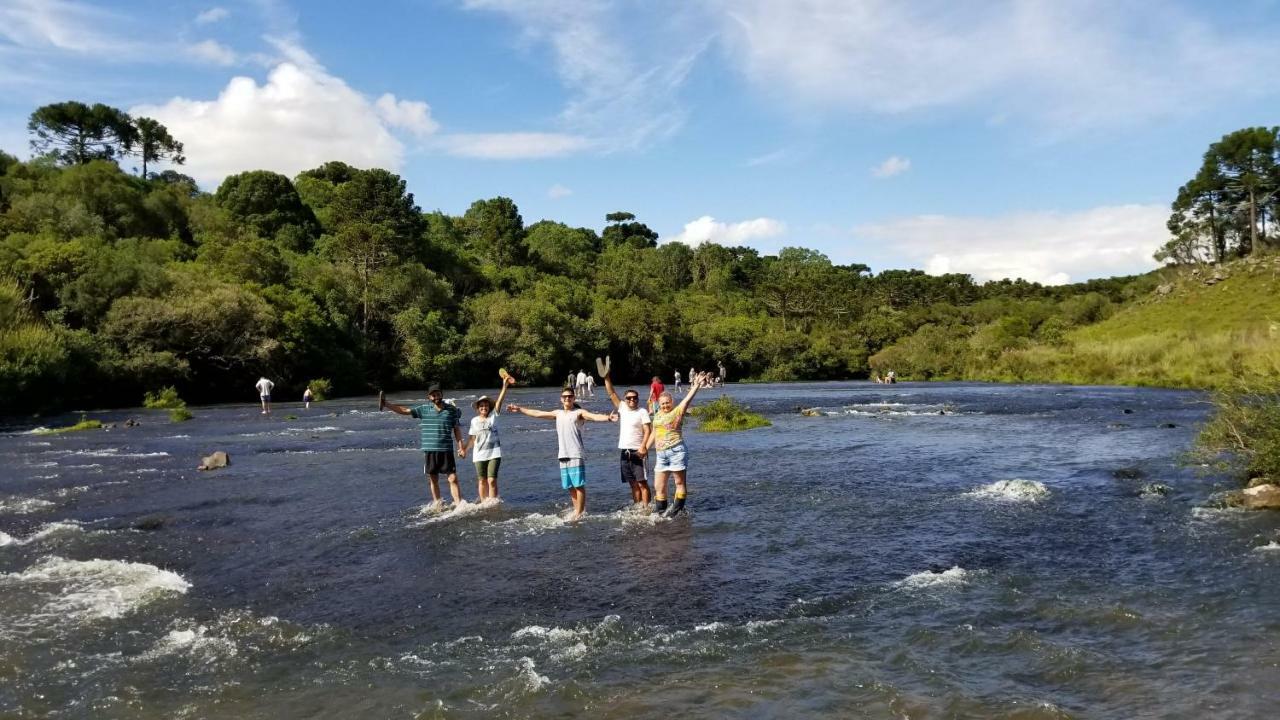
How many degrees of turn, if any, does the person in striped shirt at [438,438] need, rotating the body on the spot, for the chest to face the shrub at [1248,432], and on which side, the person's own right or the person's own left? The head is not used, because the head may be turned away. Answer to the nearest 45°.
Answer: approximately 90° to the person's own left

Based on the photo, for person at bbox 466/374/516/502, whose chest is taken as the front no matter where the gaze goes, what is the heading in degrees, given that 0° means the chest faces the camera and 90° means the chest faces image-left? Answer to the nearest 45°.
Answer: approximately 0°

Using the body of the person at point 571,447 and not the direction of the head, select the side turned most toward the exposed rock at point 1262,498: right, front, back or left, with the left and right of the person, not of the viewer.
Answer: left

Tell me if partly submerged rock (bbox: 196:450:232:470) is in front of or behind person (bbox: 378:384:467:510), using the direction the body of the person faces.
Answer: behind

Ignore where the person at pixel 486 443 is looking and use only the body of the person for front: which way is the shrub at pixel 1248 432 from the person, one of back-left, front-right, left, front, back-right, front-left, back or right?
left

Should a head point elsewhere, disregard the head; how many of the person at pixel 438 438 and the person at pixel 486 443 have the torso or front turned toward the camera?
2

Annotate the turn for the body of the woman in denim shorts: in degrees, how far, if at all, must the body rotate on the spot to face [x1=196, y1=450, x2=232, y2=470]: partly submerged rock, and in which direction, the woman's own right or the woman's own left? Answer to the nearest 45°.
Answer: approximately 135° to the woman's own right

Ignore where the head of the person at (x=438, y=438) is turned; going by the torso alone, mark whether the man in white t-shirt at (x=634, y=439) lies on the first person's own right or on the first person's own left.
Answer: on the first person's own left
